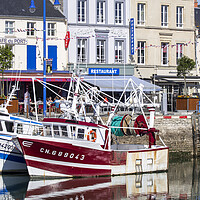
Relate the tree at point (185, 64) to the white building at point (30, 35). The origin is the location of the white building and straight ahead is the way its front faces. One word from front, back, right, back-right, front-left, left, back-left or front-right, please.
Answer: left

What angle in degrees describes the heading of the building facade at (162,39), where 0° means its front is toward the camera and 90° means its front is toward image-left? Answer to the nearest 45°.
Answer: approximately 0°

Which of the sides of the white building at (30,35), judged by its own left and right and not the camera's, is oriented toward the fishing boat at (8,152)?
front

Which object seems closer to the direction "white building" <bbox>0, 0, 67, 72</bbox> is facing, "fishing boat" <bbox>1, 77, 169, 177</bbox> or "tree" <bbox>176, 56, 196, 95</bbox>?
the fishing boat

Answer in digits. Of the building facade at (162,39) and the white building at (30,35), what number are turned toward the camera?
2

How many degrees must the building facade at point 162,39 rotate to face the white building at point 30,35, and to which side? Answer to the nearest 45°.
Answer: approximately 45° to its right

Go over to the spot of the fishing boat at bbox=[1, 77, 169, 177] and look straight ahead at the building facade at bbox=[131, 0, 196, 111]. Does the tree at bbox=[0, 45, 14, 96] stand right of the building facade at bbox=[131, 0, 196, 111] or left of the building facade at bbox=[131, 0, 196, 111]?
left

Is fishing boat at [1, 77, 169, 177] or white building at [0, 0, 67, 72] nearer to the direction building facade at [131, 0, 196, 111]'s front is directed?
the fishing boat
